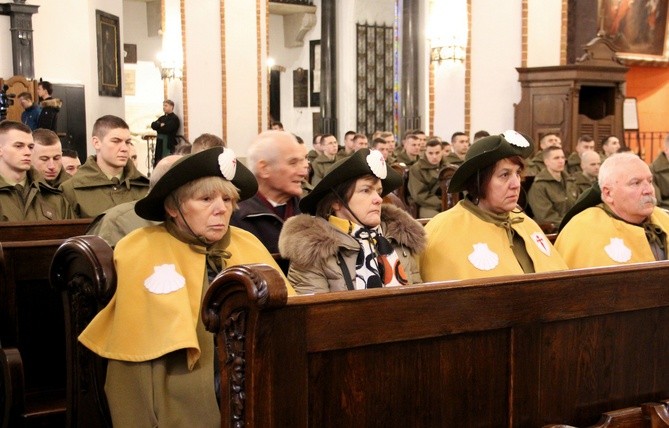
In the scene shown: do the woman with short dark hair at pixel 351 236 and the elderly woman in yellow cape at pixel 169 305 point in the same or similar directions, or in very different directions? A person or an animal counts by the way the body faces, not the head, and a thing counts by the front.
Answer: same or similar directions

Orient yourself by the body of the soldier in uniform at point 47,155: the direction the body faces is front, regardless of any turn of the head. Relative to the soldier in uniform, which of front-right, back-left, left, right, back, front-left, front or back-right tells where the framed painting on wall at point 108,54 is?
back-left

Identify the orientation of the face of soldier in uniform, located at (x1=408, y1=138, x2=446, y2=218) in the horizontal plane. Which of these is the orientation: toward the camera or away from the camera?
toward the camera

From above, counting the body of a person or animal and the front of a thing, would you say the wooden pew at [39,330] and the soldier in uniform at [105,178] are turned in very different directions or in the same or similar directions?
same or similar directions

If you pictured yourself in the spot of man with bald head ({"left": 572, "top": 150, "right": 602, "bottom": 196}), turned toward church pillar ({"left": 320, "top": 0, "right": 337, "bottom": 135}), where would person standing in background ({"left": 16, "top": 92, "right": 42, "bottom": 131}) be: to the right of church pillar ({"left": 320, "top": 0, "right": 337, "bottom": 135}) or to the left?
left

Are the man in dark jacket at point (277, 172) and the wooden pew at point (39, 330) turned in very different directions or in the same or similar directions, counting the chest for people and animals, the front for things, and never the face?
same or similar directions

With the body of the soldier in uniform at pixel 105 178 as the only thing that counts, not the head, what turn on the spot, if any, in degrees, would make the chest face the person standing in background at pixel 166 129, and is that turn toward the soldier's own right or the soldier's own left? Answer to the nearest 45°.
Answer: approximately 135° to the soldier's own left

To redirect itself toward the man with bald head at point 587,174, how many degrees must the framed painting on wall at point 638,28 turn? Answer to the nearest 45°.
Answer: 0° — it already faces them

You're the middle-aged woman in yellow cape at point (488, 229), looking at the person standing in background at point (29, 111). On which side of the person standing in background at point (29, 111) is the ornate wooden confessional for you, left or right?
right

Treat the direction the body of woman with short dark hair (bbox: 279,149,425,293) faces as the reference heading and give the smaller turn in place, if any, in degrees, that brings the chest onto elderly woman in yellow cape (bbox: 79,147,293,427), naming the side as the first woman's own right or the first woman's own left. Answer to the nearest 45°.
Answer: approximately 90° to the first woman's own right

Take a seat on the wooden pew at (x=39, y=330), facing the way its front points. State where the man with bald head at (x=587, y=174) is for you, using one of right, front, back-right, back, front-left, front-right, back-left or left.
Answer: left

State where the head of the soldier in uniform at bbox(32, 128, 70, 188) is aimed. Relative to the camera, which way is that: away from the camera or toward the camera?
toward the camera

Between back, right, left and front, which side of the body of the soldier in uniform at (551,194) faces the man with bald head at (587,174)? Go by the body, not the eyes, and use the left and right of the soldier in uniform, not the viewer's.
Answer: left

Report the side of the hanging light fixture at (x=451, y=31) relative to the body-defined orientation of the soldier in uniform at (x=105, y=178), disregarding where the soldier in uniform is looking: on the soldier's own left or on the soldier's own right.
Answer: on the soldier's own left

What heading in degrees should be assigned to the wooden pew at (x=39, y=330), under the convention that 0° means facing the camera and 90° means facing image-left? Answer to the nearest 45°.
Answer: approximately 315°

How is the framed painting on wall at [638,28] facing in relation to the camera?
toward the camera
